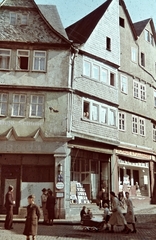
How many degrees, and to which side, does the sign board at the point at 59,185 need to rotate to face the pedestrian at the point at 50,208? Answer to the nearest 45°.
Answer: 0° — it already faces them

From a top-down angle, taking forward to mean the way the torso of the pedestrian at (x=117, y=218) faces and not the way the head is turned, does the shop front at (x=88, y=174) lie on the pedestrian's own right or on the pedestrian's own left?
on the pedestrian's own right

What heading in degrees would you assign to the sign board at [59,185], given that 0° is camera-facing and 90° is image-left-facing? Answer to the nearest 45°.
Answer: approximately 0°
